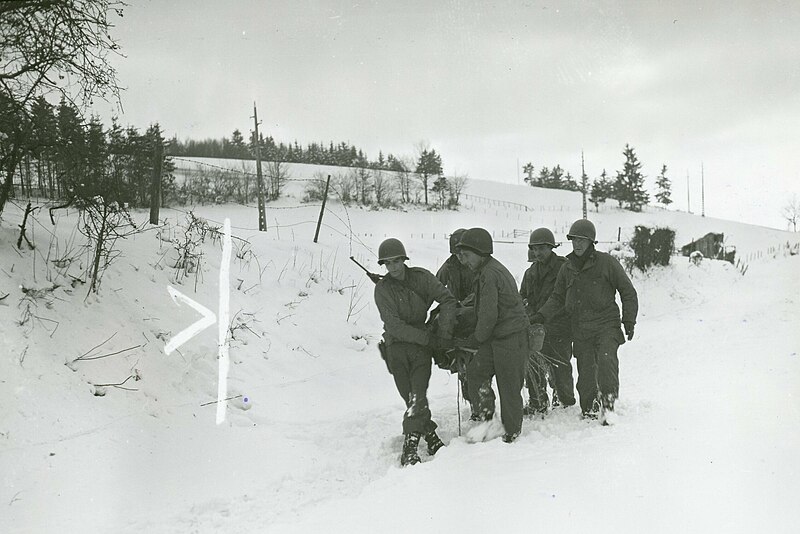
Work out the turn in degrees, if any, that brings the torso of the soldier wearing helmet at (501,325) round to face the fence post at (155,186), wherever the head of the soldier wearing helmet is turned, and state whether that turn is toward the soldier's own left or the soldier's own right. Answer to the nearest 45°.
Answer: approximately 45° to the soldier's own right

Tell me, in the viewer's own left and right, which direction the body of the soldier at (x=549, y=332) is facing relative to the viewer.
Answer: facing the viewer and to the left of the viewer

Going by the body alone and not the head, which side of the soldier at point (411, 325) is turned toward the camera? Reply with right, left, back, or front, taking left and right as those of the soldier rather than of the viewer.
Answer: front

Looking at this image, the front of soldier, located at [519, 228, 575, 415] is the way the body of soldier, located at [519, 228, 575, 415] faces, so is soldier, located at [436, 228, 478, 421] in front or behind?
in front

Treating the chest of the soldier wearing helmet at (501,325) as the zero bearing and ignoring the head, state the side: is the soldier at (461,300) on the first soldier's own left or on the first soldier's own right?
on the first soldier's own right

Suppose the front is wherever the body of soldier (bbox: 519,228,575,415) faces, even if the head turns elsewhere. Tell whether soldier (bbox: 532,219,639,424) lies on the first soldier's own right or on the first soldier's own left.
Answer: on the first soldier's own left

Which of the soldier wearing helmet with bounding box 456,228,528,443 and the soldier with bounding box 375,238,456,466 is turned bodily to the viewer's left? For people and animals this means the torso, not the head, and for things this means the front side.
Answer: the soldier wearing helmet

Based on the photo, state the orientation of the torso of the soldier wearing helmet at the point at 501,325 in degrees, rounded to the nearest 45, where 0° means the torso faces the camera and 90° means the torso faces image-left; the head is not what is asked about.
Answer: approximately 90°
